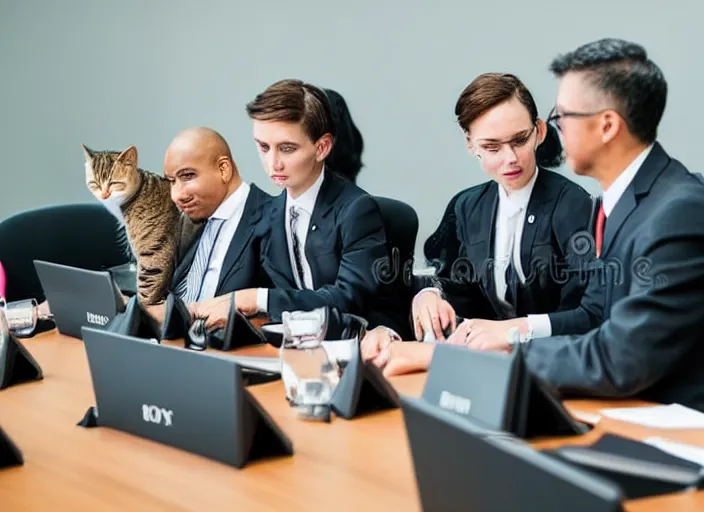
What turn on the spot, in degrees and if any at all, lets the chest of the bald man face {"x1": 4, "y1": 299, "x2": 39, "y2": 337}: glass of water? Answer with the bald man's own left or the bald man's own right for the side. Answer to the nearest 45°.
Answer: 0° — they already face it

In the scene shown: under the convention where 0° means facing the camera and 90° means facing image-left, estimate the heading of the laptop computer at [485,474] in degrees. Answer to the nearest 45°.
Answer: approximately 225°

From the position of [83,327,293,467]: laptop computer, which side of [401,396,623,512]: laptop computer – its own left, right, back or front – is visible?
left

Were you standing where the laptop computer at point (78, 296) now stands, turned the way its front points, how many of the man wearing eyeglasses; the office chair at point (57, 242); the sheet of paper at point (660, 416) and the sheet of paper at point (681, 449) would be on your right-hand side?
3

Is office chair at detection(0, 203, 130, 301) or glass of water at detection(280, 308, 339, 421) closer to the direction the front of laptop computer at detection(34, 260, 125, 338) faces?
the office chair

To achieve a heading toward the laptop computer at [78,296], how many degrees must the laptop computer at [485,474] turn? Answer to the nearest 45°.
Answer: approximately 90° to its left

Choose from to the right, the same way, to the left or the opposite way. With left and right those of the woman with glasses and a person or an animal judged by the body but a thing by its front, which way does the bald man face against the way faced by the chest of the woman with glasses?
the same way

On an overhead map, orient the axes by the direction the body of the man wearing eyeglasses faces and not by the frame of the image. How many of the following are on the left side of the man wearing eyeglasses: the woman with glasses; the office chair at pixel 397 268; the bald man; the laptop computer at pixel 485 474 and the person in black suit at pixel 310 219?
1

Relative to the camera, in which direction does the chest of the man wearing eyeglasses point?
to the viewer's left

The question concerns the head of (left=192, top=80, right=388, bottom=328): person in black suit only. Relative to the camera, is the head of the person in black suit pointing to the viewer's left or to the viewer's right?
to the viewer's left

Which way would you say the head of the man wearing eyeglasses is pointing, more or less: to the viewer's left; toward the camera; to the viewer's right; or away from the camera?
to the viewer's left

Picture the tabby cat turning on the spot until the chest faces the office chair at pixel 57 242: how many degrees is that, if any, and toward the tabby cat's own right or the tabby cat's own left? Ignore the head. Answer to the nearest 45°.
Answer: approximately 90° to the tabby cat's own right

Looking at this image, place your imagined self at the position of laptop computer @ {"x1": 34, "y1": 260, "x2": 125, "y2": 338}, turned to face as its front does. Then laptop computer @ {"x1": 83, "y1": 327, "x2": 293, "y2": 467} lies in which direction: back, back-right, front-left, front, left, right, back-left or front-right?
back-right

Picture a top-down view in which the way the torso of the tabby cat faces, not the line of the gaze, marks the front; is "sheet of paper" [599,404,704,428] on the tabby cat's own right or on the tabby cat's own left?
on the tabby cat's own left

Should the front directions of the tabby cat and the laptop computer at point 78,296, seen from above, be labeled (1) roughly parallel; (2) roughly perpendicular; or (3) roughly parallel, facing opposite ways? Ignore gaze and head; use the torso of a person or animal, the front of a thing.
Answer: roughly parallel, facing opposite ways

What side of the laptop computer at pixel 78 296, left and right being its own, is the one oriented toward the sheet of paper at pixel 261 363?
right

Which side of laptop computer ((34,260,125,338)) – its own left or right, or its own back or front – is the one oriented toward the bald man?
front

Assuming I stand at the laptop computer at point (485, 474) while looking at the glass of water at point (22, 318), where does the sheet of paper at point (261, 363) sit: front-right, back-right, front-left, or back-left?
front-right
